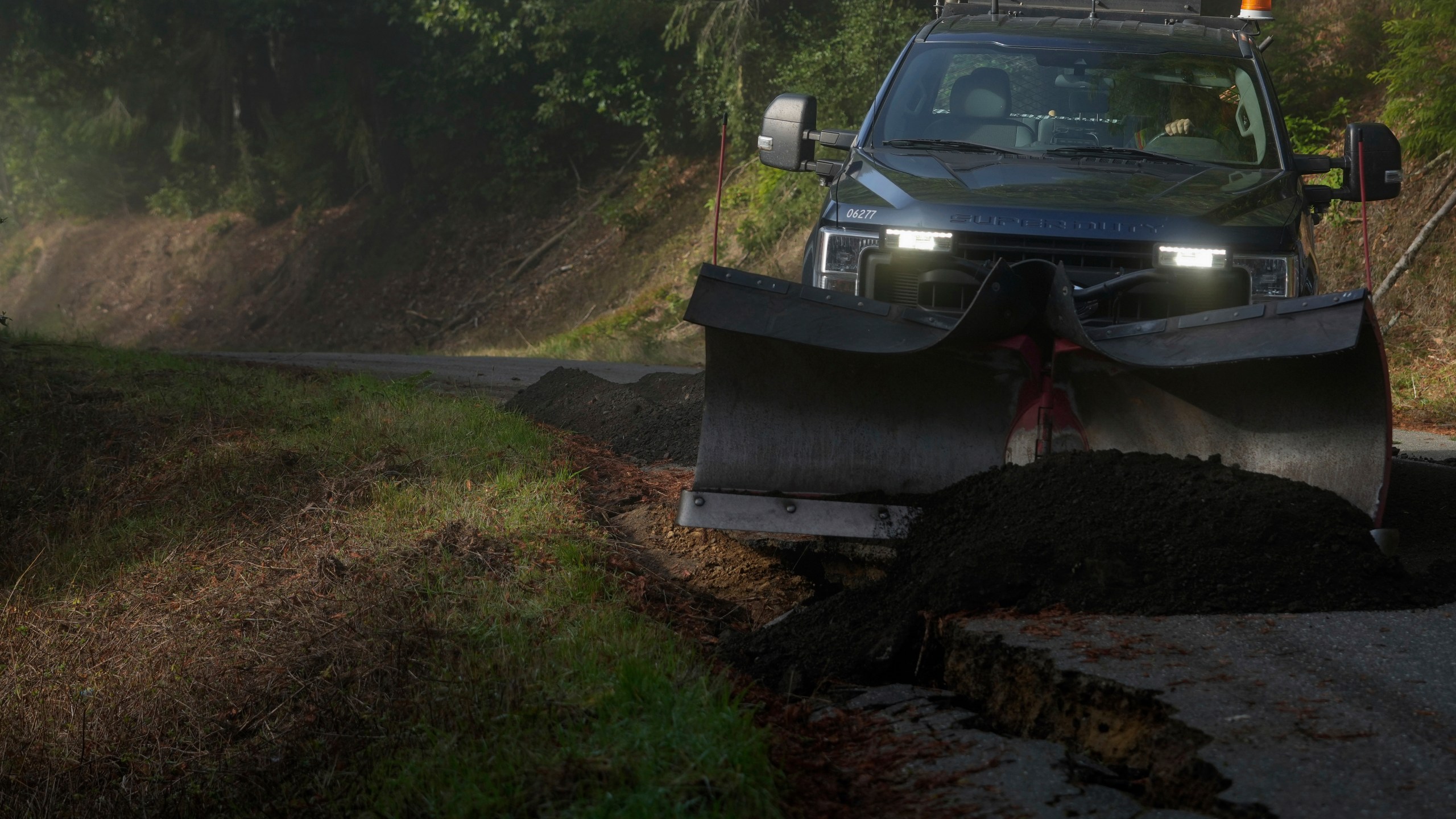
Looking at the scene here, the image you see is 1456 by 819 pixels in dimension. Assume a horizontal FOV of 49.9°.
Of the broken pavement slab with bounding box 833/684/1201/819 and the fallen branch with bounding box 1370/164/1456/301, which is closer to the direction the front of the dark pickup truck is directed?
the broken pavement slab

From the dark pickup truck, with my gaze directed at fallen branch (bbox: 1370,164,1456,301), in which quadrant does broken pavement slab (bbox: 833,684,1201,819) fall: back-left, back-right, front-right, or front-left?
back-right

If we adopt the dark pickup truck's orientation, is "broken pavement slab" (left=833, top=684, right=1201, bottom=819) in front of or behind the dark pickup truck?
in front

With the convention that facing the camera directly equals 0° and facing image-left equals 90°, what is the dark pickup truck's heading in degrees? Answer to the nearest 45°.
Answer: approximately 0°

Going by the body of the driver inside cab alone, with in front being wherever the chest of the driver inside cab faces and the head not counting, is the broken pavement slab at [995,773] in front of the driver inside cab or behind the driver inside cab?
in front

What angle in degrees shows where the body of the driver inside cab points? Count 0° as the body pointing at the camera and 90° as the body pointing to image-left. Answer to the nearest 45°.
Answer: approximately 0°

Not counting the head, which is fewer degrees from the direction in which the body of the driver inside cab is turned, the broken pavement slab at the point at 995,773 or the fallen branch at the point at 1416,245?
the broken pavement slab
